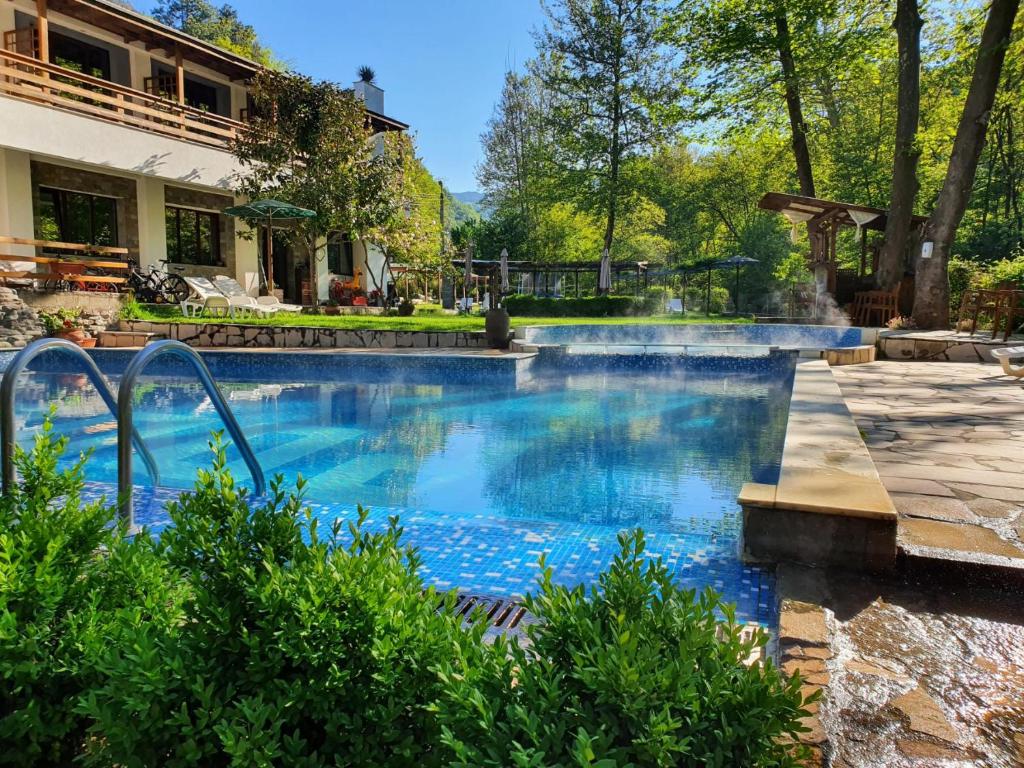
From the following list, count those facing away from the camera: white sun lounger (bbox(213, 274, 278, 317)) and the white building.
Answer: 0

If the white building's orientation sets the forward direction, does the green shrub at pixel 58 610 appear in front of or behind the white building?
in front

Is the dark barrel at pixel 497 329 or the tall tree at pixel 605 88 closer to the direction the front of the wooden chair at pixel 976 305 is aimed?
the dark barrel

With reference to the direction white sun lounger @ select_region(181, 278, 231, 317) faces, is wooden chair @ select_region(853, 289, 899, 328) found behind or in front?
in front

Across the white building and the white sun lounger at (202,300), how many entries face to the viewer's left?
0

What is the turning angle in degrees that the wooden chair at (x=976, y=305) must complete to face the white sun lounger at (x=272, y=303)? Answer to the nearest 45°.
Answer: approximately 45° to its right

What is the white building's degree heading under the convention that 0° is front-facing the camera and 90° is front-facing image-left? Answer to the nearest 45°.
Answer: approximately 315°

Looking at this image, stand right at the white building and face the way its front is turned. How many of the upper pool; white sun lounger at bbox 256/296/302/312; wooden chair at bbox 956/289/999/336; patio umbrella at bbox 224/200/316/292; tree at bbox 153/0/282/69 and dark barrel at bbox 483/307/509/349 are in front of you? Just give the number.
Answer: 5

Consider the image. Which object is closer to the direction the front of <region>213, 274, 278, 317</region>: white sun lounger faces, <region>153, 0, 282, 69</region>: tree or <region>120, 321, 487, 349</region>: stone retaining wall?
the stone retaining wall

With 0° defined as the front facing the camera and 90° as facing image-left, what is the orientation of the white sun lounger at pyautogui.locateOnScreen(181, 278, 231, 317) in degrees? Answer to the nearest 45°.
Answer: approximately 315°

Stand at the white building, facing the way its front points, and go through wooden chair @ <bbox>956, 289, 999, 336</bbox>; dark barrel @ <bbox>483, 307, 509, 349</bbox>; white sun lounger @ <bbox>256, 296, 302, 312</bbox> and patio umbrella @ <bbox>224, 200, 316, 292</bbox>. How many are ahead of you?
4

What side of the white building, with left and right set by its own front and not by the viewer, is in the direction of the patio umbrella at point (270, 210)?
front
